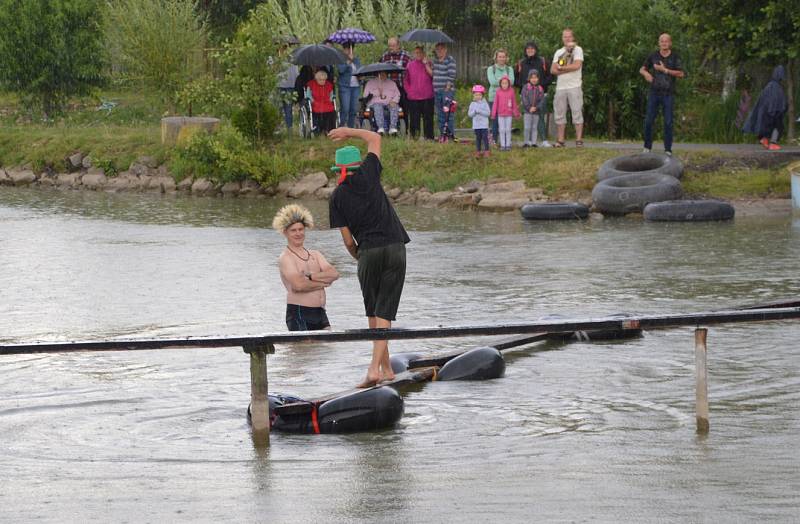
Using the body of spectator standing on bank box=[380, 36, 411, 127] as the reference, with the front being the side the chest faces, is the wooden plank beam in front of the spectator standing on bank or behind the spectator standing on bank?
in front

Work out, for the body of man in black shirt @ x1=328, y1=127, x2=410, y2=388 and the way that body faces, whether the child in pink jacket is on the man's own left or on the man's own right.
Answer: on the man's own right

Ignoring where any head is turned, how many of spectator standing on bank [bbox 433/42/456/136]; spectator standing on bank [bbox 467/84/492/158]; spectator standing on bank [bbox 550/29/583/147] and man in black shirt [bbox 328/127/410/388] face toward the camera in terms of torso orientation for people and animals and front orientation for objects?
3

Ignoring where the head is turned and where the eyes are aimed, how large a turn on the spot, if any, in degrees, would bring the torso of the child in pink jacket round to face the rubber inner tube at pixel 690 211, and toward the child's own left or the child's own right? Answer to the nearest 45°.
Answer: approximately 45° to the child's own left
